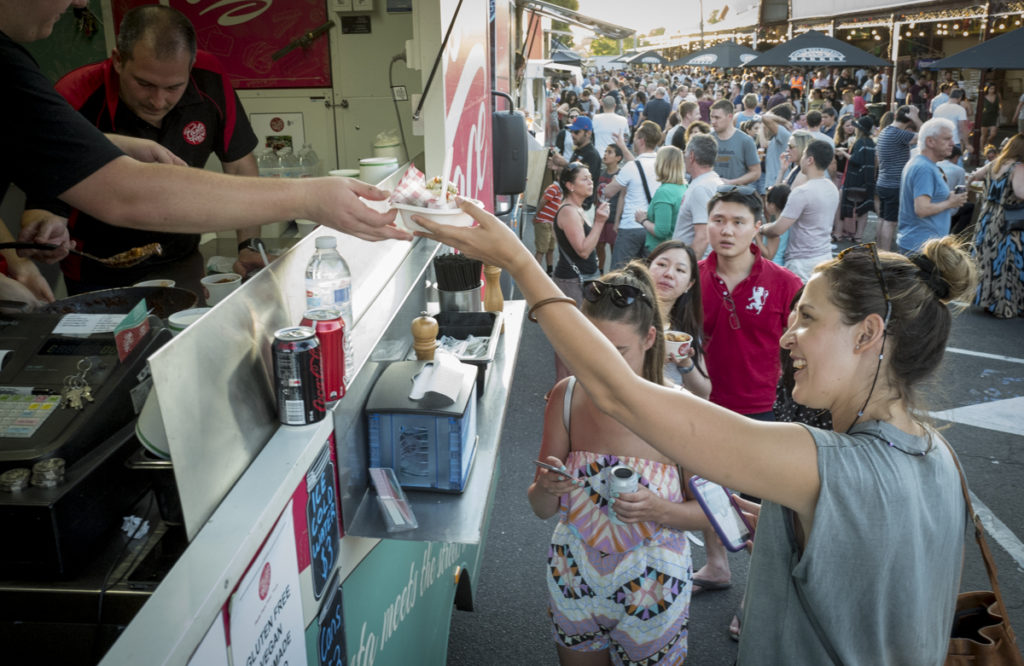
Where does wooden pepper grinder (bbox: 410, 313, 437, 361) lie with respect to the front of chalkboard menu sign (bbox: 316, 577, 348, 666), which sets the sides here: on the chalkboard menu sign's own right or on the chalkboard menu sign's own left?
on the chalkboard menu sign's own left

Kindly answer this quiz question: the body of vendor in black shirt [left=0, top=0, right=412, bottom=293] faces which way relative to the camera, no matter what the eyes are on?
to the viewer's right

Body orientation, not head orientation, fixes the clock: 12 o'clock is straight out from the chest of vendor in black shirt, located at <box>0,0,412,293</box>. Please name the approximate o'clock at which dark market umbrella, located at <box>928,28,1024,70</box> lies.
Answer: The dark market umbrella is roughly at 11 o'clock from the vendor in black shirt.

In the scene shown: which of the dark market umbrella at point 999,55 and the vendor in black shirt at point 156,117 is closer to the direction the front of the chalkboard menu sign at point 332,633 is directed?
the dark market umbrella

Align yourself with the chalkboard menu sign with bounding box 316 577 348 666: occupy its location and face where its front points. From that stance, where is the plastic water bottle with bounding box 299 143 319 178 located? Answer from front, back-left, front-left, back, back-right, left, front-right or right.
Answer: back-left

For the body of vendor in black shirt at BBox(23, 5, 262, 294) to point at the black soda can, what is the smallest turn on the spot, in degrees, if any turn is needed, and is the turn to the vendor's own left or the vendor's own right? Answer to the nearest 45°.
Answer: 0° — they already face it
